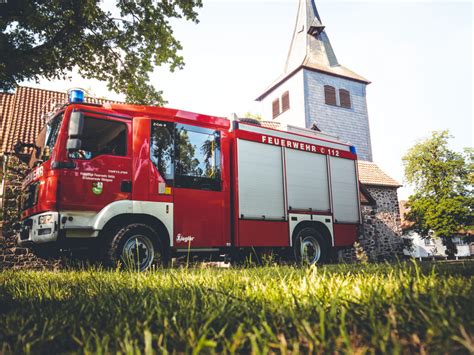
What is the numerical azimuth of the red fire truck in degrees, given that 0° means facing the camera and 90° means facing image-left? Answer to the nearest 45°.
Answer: approximately 45°

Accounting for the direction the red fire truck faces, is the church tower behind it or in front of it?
behind

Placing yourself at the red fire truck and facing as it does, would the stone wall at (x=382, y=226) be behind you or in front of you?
behind

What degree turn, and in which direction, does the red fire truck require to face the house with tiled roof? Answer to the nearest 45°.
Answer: approximately 90° to its right

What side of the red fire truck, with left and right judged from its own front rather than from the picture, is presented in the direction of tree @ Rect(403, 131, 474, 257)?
back
